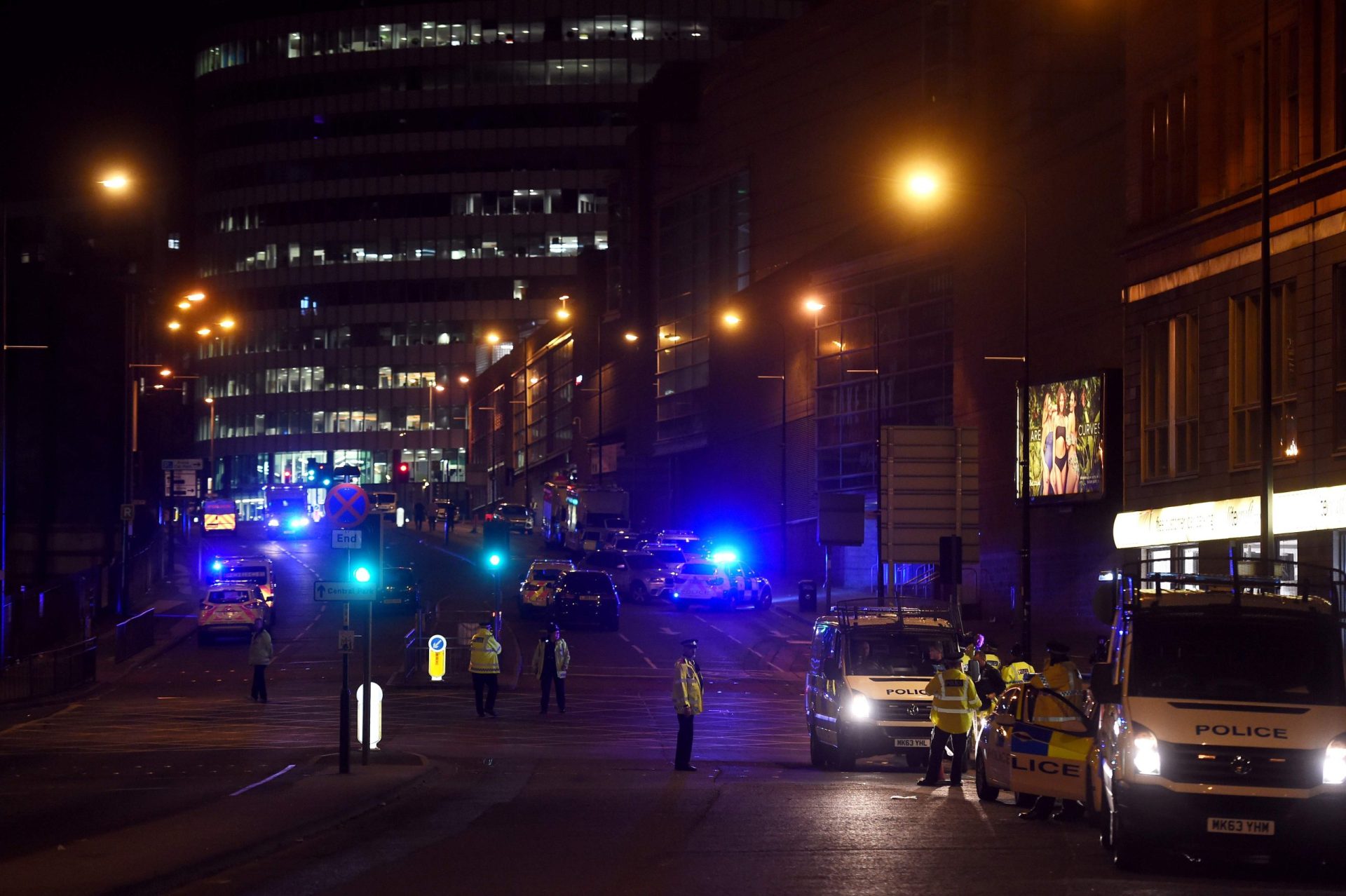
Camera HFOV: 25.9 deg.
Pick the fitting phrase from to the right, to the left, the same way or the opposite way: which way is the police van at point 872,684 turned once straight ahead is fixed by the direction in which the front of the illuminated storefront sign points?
to the left

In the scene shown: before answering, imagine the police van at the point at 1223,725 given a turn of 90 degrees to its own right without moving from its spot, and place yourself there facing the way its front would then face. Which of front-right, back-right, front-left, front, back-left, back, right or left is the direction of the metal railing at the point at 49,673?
front-right

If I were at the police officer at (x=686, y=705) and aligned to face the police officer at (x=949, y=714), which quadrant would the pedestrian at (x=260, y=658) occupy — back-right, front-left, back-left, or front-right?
back-left

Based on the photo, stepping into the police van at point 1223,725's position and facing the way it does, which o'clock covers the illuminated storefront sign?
The illuminated storefront sign is roughly at 6 o'clock from the police van.

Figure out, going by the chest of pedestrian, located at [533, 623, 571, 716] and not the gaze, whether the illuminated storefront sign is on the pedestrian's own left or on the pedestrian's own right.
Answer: on the pedestrian's own left
